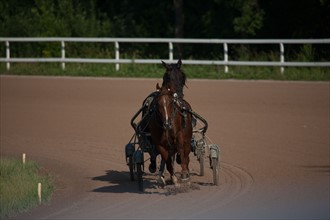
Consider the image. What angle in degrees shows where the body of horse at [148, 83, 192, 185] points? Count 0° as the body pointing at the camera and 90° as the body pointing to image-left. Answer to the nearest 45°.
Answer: approximately 0°
